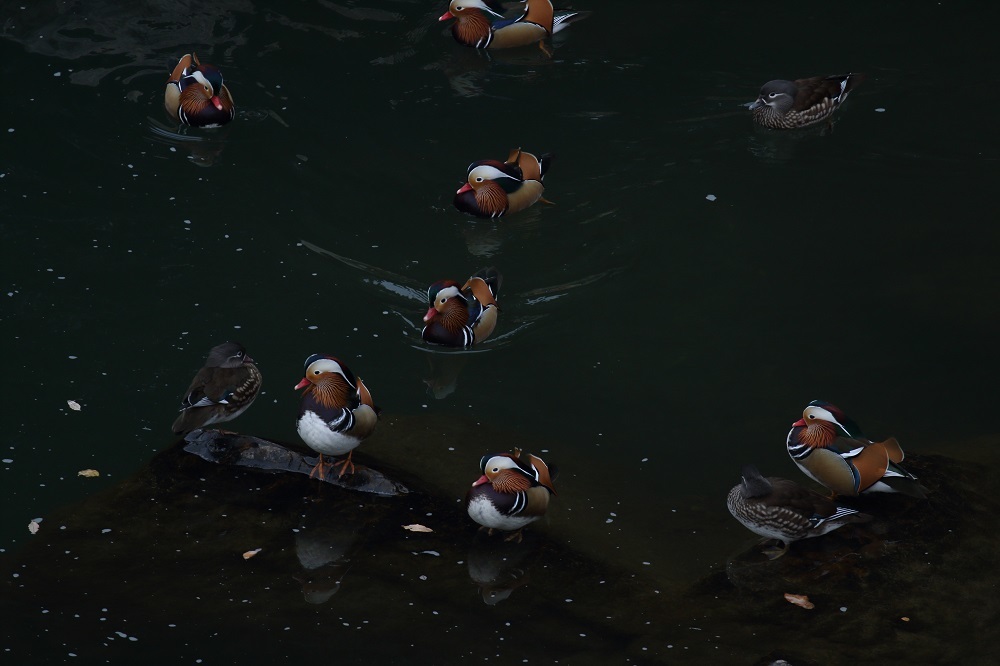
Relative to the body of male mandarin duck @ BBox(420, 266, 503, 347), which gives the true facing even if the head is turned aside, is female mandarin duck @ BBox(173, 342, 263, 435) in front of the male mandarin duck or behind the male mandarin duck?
in front

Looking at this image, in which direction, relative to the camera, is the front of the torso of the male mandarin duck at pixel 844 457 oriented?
to the viewer's left

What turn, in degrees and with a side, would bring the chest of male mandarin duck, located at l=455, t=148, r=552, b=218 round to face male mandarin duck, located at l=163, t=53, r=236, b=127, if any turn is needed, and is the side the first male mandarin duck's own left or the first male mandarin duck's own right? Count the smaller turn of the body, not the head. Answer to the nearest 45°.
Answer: approximately 45° to the first male mandarin duck's own right

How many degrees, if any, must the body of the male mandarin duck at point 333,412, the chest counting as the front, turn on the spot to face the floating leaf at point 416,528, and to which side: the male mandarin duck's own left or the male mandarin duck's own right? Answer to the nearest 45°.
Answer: approximately 90° to the male mandarin duck's own left

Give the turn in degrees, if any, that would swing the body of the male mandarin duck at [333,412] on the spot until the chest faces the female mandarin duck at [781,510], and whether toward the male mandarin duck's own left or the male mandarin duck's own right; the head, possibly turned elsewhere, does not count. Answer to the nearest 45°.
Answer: approximately 135° to the male mandarin duck's own left

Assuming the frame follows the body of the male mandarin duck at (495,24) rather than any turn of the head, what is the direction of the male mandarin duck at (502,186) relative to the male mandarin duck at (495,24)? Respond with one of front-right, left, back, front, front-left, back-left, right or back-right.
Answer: left

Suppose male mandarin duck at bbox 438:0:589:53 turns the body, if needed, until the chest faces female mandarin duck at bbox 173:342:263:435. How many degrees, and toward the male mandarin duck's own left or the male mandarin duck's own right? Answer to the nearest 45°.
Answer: approximately 90° to the male mandarin duck's own left

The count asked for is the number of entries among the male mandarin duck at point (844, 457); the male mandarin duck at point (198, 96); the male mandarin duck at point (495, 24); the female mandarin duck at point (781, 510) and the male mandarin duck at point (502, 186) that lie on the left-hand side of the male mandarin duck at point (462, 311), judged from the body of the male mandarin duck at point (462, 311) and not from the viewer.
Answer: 2

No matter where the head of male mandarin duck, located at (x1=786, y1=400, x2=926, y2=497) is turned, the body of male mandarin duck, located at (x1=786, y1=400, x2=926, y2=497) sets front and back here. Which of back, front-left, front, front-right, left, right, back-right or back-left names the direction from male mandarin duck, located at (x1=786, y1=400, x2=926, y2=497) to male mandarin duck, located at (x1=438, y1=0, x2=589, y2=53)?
front-right

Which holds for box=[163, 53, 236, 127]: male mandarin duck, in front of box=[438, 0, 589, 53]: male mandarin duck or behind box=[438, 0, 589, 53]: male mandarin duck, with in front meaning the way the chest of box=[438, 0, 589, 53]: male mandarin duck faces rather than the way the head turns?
in front
